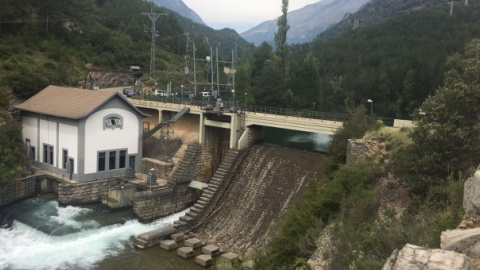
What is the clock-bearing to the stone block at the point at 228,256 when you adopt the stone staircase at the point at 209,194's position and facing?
The stone block is roughly at 10 o'clock from the stone staircase.

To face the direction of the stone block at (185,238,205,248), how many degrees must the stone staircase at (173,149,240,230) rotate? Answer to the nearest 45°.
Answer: approximately 45° to its left

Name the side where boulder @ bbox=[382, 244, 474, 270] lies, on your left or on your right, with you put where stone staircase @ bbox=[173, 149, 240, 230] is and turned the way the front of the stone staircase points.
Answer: on your left

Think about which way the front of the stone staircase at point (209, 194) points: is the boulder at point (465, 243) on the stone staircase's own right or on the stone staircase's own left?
on the stone staircase's own left

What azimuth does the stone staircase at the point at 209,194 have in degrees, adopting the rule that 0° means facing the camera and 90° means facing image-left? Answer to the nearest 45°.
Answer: approximately 45°

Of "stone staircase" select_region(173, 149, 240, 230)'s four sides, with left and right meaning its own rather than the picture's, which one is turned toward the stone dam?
left

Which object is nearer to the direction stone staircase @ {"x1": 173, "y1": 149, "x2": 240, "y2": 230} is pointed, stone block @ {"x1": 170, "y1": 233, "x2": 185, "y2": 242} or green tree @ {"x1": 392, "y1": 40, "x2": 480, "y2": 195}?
the stone block

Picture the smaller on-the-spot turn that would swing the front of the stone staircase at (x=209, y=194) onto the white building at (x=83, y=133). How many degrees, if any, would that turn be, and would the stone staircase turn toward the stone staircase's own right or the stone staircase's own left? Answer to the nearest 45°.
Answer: approximately 45° to the stone staircase's own right
